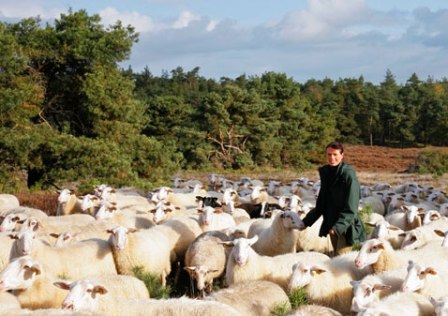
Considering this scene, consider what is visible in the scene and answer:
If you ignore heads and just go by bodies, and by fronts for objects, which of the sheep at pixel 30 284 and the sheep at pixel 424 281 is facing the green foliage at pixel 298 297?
the sheep at pixel 424 281

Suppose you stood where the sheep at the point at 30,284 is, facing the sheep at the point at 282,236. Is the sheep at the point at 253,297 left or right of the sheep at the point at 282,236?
right

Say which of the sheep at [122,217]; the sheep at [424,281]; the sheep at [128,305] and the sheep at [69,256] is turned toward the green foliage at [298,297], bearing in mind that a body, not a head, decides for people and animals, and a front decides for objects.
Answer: the sheep at [424,281]

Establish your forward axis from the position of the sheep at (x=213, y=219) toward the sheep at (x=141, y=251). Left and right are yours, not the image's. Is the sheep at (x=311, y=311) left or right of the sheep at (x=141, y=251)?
left

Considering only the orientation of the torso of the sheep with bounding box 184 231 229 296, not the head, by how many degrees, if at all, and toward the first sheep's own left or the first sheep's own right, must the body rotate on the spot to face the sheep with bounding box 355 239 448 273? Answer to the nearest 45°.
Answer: approximately 45° to the first sheep's own left

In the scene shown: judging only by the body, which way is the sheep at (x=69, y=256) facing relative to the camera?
to the viewer's left

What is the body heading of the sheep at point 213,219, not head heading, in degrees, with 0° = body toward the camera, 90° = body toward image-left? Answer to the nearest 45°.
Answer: approximately 45°

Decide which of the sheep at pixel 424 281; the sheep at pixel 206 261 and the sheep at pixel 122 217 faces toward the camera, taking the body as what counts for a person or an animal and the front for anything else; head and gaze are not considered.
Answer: the sheep at pixel 206 261

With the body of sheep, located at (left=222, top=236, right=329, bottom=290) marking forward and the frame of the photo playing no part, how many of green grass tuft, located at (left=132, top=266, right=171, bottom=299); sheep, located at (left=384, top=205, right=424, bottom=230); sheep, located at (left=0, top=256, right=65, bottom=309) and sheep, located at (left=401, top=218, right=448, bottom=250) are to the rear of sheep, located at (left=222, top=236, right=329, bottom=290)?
2

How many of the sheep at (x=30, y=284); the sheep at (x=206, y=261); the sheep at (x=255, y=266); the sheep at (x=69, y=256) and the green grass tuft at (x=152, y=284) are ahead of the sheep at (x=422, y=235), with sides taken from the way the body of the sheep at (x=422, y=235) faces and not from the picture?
5

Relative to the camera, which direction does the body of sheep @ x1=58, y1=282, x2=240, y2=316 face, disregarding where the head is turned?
to the viewer's left

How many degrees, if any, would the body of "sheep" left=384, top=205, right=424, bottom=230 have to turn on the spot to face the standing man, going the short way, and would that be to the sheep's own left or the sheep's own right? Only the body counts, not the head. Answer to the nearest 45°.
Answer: approximately 45° to the sheep's own right

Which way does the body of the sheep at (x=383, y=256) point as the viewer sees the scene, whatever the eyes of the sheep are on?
to the viewer's left
